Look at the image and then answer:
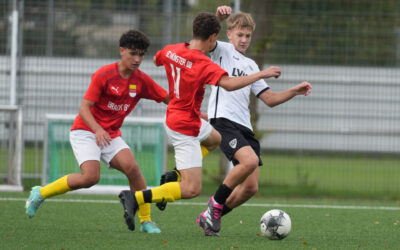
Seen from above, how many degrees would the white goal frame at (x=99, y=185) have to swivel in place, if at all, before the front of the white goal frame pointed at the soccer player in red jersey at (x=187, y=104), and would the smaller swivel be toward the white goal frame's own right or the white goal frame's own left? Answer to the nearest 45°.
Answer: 0° — it already faces them

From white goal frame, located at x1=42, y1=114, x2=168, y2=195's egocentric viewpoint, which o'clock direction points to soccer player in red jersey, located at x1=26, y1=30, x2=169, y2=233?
The soccer player in red jersey is roughly at 12 o'clock from the white goal frame.

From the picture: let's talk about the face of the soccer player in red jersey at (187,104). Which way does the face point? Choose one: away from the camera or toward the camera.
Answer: away from the camera

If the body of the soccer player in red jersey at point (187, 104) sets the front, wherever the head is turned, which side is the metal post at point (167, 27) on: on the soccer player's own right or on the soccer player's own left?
on the soccer player's own left

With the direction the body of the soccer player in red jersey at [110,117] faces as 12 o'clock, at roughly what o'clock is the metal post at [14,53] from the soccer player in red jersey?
The metal post is roughly at 7 o'clock from the soccer player in red jersey.

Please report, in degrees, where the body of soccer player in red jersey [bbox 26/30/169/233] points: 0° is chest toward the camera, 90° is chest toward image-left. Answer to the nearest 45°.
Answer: approximately 315°

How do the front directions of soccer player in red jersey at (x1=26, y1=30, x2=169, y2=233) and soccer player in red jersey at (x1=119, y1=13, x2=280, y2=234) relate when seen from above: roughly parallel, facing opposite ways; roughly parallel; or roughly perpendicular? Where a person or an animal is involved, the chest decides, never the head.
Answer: roughly perpendicular

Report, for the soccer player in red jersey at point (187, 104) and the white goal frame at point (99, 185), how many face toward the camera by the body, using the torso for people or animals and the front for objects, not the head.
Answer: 1

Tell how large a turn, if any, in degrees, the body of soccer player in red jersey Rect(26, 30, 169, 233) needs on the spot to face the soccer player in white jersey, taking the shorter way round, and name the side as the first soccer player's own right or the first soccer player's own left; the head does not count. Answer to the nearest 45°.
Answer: approximately 45° to the first soccer player's own left

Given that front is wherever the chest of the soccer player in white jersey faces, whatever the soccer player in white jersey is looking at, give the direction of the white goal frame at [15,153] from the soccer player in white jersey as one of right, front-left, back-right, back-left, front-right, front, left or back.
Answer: back
